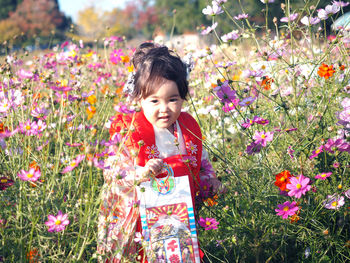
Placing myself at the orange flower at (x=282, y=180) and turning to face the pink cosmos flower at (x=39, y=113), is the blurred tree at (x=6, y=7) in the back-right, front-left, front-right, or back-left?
front-right

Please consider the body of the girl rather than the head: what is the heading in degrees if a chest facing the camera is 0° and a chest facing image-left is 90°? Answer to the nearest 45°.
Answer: approximately 315°
